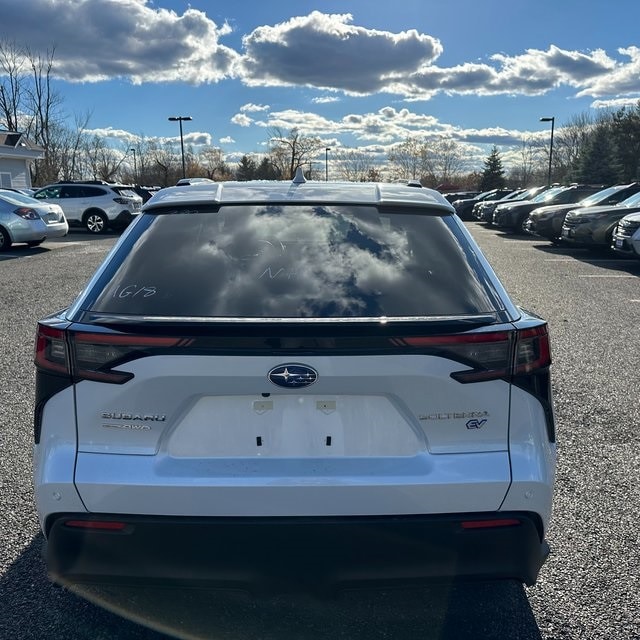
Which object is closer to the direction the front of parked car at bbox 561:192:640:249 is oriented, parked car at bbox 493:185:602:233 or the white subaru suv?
the white subaru suv

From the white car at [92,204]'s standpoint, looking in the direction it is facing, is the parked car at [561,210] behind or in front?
behind

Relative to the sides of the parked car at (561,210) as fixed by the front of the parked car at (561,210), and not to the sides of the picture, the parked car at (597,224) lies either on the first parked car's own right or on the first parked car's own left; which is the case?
on the first parked car's own left

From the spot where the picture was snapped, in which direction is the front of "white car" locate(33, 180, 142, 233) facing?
facing away from the viewer and to the left of the viewer

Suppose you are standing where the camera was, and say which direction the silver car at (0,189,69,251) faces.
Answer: facing away from the viewer and to the left of the viewer

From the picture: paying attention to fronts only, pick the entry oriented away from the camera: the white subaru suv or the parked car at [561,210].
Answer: the white subaru suv

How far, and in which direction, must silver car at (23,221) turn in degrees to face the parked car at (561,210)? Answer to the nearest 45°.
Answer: approximately 135° to its right

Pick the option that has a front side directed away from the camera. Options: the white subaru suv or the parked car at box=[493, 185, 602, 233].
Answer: the white subaru suv

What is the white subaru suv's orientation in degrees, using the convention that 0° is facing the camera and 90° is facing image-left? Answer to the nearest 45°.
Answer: approximately 180°
